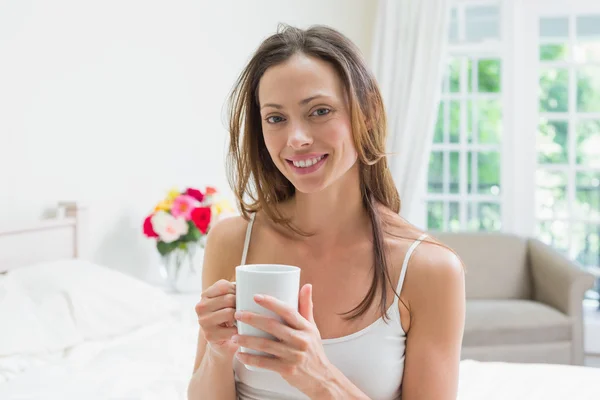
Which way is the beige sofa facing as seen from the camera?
toward the camera

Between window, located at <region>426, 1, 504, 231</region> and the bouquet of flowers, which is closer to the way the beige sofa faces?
the bouquet of flowers

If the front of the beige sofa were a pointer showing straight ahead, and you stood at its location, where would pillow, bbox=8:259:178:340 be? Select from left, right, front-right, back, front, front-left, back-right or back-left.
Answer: front-right

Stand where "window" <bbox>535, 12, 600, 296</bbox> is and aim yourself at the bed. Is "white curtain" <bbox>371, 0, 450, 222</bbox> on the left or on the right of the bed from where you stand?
right

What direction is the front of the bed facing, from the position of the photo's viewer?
facing the viewer and to the right of the viewer

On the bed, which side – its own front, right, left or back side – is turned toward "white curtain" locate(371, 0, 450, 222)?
left

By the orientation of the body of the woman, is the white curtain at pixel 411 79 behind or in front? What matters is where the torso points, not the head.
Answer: behind

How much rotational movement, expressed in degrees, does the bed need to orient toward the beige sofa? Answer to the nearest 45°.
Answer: approximately 90° to its left

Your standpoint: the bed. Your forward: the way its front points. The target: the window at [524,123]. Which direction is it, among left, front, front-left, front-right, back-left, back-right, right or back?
left

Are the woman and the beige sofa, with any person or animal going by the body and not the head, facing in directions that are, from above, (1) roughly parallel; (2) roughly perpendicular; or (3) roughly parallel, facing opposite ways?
roughly parallel

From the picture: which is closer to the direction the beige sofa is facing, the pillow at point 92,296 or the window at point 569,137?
the pillow

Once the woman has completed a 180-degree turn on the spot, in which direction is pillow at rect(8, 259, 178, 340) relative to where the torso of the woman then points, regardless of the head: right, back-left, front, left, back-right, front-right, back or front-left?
front-left

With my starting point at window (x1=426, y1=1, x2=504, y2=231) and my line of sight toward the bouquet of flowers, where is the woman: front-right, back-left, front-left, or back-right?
front-left

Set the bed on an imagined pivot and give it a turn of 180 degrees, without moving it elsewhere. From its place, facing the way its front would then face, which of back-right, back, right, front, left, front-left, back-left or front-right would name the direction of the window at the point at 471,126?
right

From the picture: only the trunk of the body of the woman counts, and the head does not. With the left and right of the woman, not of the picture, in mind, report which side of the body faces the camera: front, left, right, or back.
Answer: front
